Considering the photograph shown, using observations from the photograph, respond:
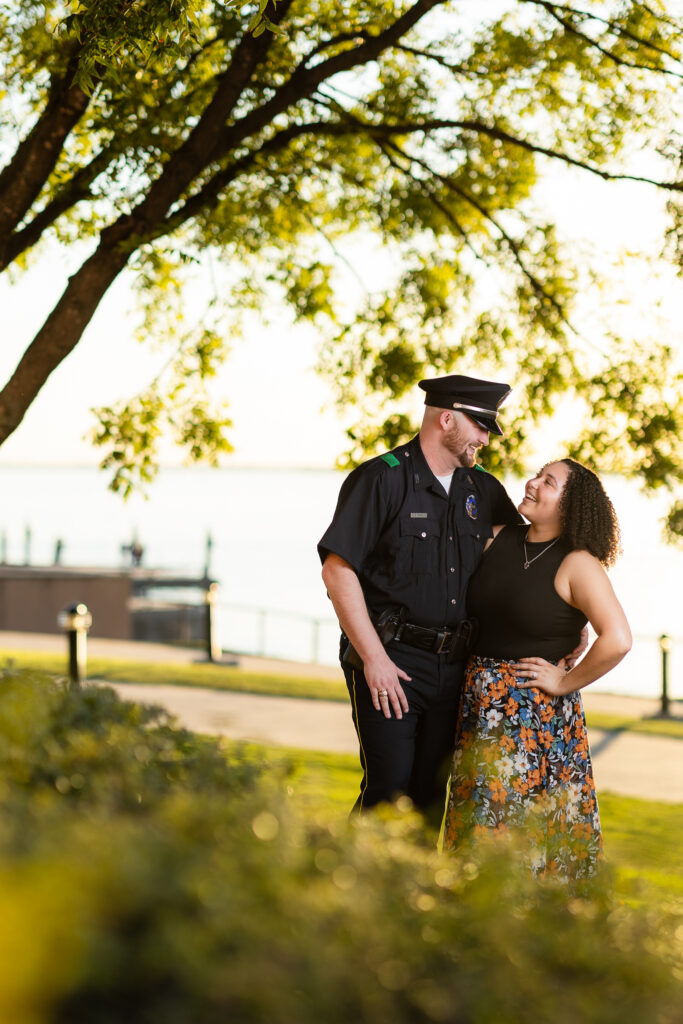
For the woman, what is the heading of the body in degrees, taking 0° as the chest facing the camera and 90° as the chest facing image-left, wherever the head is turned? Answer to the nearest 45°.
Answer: approximately 45°

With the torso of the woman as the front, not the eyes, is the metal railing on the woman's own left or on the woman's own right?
on the woman's own right

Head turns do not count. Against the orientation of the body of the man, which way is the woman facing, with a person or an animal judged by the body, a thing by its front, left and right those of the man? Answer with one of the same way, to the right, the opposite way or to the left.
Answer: to the right

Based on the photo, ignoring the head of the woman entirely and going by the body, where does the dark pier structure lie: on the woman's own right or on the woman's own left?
on the woman's own right

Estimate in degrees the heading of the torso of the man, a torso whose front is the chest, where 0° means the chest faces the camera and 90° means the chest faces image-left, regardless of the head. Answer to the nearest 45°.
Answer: approximately 315°

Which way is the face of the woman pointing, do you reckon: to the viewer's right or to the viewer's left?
to the viewer's left

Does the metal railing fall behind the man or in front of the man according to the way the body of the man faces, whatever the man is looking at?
behind

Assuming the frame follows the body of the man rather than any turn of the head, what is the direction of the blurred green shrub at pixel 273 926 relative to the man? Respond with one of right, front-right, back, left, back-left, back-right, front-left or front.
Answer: front-right

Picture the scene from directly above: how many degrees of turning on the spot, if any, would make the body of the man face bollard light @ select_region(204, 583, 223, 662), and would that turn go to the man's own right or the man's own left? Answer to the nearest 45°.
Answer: approximately 135° to the man's own left
